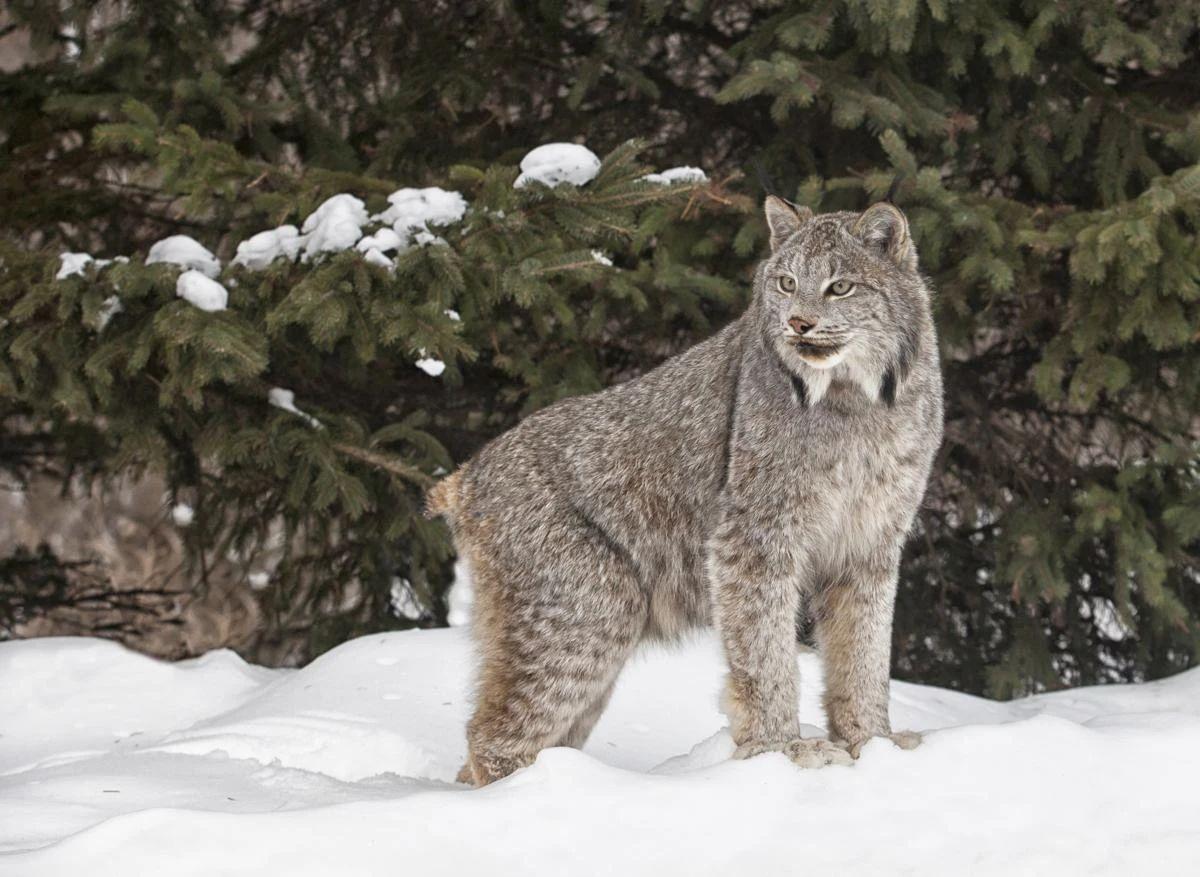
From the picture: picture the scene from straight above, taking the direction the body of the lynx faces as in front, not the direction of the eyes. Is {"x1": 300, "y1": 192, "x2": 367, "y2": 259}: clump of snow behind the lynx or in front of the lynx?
behind

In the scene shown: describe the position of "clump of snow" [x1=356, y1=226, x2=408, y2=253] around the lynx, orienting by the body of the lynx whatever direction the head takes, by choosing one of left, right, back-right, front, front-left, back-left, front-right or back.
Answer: back

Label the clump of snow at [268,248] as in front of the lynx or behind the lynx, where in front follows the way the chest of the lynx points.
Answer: behind

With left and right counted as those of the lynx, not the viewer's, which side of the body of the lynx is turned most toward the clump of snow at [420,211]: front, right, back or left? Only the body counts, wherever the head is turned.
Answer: back

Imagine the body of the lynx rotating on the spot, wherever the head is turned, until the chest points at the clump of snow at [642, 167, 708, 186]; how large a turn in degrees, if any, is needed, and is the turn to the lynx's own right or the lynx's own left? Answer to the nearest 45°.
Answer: approximately 135° to the lynx's own left

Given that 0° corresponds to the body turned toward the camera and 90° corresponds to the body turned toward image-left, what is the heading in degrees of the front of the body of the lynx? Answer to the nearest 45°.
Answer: approximately 315°

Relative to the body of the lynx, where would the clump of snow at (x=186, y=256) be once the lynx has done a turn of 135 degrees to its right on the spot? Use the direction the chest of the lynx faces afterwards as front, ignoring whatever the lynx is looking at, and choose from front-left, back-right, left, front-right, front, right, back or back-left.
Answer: front-right

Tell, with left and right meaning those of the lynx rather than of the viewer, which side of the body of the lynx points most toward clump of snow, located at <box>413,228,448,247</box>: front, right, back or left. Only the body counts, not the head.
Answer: back

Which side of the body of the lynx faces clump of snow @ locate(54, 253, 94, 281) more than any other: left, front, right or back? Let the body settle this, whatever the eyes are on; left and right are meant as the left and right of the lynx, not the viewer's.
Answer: back

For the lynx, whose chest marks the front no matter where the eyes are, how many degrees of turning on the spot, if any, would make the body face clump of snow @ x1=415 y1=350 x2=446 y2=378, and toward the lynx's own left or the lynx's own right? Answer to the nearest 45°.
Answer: approximately 180°

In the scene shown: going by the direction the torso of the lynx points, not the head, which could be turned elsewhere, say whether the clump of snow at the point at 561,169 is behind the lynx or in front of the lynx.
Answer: behind

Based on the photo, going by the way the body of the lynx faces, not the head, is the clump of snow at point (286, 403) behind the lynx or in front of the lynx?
behind

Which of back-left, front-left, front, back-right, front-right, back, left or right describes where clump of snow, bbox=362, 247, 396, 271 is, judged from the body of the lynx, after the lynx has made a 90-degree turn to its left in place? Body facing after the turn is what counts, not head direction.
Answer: left
